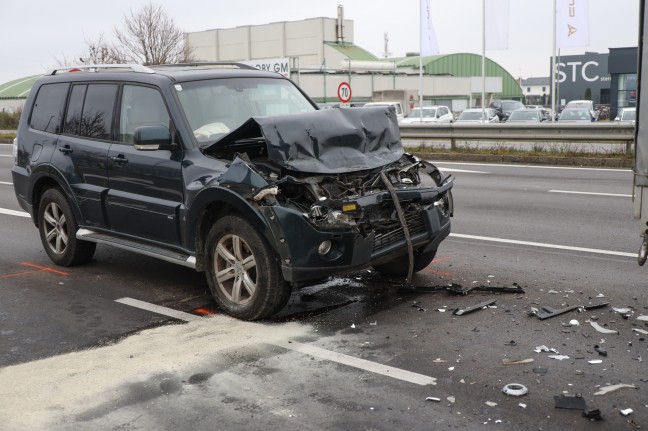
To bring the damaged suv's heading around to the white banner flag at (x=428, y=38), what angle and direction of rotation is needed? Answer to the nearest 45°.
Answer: approximately 135° to its left

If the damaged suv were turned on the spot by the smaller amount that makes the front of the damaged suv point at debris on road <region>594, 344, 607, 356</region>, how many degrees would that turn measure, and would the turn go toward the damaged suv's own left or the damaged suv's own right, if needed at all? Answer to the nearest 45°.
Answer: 0° — it already faces it

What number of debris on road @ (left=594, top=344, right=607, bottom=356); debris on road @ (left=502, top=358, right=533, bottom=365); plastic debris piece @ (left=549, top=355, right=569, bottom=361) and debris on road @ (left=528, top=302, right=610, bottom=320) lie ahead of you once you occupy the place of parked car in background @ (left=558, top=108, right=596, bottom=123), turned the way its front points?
4

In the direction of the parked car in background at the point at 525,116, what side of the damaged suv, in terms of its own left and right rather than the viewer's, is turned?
left

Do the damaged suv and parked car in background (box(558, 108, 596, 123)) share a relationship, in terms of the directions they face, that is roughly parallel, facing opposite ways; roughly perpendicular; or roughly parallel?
roughly perpendicular

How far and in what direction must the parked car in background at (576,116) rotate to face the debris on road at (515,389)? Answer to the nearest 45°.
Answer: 0° — it already faces it

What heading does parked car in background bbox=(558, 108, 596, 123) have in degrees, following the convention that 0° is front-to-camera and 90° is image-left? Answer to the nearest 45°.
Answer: approximately 0°

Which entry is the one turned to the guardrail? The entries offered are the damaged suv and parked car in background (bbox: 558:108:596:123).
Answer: the parked car in background

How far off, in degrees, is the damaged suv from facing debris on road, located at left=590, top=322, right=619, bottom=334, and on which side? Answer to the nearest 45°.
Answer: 0° — it already faces it

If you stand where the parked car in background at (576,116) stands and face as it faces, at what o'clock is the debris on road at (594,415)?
The debris on road is roughly at 12 o'clock from the parked car in background.

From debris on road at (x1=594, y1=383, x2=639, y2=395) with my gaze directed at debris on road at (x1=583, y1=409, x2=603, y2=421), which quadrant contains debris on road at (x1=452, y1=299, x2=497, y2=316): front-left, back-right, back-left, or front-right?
back-right

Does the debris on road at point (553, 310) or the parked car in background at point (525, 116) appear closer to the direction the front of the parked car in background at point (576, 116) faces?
the debris on road
